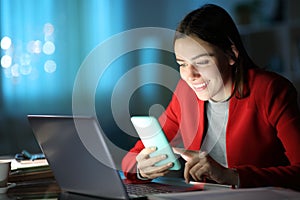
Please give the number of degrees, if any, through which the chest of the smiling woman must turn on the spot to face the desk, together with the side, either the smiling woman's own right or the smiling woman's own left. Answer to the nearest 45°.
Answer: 0° — they already face it

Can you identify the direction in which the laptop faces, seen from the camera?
facing away from the viewer and to the right of the viewer

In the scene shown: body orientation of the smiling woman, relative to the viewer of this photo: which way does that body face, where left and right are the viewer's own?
facing the viewer and to the left of the viewer

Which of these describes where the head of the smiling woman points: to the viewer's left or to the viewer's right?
to the viewer's left
